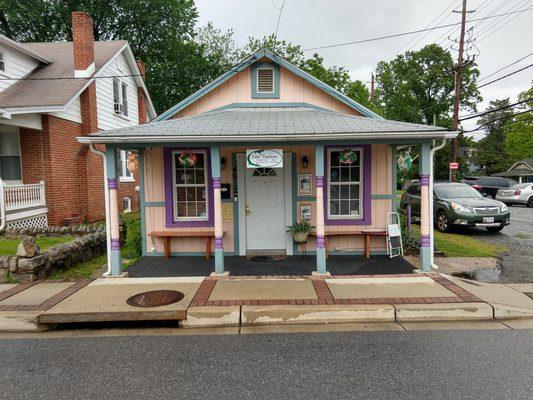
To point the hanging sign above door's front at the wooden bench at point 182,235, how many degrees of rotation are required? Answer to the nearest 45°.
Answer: approximately 135° to its right

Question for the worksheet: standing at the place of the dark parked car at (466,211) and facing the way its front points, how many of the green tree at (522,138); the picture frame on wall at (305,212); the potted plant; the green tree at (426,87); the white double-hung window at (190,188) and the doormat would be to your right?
4

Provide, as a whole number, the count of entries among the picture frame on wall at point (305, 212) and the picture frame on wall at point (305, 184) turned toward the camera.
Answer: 2

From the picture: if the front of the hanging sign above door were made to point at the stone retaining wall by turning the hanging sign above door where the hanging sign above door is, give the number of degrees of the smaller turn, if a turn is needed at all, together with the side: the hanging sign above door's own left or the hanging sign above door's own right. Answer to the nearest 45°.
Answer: approximately 90° to the hanging sign above door's own right

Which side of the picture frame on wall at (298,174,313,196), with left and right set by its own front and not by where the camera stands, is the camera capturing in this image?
front

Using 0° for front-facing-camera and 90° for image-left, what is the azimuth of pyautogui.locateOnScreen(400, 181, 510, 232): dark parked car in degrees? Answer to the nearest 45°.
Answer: approximately 315°

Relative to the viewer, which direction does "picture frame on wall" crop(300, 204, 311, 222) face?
toward the camera

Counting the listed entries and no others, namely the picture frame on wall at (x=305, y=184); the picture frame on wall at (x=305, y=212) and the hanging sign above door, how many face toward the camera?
3

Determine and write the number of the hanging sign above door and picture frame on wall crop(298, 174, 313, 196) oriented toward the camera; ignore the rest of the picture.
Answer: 2
